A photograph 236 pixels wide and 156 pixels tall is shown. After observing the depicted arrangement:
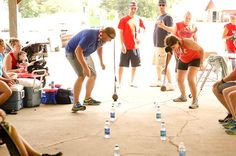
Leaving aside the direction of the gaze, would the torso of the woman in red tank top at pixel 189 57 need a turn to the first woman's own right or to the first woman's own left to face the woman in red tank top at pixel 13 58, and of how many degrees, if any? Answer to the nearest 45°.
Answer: approximately 45° to the first woman's own right

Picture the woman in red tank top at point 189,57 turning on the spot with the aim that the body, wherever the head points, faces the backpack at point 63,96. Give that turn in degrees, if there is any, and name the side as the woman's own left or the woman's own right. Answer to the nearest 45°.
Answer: approximately 45° to the woman's own right

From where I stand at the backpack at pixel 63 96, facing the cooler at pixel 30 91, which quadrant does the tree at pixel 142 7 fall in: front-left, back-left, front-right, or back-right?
back-right

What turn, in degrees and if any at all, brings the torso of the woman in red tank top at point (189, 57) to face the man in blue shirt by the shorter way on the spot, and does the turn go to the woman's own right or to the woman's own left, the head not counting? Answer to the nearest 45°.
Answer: approximately 45° to the woman's own right

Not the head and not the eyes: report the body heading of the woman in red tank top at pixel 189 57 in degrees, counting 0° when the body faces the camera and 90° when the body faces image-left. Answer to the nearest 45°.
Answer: approximately 45°

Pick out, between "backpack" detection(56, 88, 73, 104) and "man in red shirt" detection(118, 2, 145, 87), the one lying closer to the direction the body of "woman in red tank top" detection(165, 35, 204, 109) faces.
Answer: the backpack

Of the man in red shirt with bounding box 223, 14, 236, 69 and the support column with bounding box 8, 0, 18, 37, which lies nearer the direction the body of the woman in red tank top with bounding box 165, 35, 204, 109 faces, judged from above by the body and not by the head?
the support column

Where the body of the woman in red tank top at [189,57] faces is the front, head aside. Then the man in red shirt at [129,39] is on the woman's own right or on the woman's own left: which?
on the woman's own right

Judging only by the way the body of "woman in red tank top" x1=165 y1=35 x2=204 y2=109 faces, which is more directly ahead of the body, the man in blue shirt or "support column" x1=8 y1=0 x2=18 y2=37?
the man in blue shirt

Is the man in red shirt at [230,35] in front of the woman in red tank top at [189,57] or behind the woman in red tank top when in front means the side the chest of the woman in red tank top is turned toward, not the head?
behind
